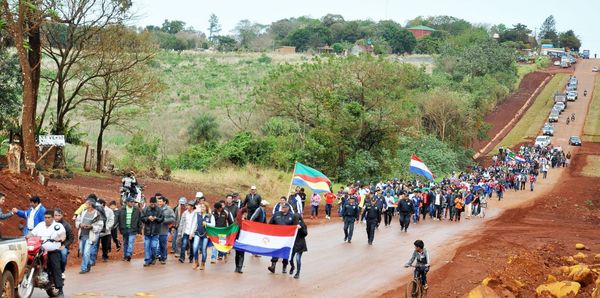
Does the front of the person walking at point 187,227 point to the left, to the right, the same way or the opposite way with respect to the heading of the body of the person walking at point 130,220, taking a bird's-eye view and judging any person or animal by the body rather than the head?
the same way

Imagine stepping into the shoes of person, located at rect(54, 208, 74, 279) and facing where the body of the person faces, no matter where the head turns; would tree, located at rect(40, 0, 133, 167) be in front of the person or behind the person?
behind

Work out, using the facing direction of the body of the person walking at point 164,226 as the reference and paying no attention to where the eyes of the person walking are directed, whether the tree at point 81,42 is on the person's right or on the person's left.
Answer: on the person's right

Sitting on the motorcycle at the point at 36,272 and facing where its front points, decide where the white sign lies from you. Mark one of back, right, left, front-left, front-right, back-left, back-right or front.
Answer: back-right

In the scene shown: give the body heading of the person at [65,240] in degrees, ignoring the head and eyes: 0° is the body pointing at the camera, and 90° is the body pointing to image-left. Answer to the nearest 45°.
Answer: approximately 45°

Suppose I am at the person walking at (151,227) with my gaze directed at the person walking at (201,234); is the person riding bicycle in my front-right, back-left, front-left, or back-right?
front-right

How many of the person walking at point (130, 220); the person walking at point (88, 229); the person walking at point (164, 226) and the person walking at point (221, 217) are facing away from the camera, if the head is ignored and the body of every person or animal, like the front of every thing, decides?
0

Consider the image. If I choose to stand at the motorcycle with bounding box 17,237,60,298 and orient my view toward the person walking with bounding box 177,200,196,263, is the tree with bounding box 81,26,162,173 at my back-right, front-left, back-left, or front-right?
front-left

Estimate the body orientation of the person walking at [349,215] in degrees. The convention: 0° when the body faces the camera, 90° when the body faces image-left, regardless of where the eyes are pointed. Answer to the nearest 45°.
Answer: approximately 45°

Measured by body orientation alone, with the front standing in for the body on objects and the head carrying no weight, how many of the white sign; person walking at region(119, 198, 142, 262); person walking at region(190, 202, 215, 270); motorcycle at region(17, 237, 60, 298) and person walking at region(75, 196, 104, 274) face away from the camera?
0

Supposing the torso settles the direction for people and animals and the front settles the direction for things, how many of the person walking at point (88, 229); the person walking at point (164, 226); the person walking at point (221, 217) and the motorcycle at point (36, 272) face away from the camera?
0

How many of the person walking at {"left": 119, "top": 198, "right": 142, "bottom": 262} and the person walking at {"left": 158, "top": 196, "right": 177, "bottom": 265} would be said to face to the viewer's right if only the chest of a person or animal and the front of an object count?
0

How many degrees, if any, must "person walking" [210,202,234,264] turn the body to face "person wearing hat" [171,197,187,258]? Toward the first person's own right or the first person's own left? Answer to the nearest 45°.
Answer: approximately 90° to the first person's own right
